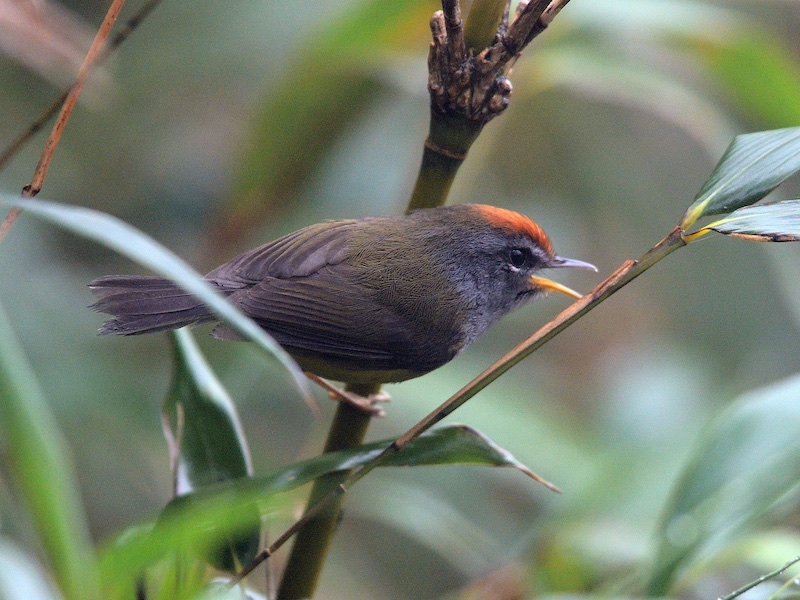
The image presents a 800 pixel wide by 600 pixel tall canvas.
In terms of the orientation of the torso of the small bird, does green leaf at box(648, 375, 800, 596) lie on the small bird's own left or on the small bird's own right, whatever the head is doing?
on the small bird's own right

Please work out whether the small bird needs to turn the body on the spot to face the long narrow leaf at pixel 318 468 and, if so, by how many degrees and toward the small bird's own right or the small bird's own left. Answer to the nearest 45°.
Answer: approximately 90° to the small bird's own right

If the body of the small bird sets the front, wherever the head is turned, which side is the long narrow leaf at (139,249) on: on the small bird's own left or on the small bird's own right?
on the small bird's own right

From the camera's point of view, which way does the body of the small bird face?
to the viewer's right

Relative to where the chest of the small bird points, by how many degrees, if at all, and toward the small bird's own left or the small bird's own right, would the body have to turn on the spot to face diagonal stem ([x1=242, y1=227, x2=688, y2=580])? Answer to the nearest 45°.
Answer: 0° — it already faces it

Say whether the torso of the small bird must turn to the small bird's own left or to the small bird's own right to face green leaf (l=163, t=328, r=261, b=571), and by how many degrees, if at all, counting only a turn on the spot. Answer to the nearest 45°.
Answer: approximately 135° to the small bird's own right

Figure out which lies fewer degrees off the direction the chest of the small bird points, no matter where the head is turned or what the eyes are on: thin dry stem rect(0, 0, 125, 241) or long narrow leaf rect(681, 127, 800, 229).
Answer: the long narrow leaf

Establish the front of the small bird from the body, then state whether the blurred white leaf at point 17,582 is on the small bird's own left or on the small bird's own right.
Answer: on the small bird's own right

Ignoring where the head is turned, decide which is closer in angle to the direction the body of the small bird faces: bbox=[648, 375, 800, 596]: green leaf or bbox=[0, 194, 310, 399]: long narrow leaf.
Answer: the green leaf

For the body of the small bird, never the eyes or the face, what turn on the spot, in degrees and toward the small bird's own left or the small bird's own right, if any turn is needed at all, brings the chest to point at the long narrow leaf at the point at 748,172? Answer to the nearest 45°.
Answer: approximately 45° to the small bird's own right

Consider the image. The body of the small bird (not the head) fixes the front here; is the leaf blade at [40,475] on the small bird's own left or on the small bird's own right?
on the small bird's own right
